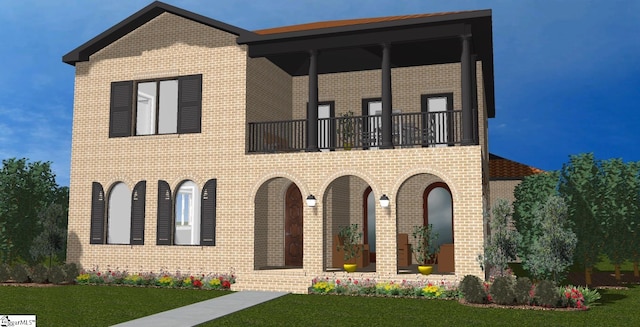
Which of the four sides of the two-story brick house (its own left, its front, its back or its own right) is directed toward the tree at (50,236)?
right

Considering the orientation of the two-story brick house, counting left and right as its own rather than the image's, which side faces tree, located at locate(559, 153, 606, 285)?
left

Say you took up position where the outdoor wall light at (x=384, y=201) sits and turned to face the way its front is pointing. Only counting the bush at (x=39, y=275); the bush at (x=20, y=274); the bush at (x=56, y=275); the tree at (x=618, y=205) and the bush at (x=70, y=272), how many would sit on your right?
4

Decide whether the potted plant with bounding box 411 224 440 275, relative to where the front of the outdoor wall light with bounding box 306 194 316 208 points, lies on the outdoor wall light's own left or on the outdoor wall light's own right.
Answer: on the outdoor wall light's own left

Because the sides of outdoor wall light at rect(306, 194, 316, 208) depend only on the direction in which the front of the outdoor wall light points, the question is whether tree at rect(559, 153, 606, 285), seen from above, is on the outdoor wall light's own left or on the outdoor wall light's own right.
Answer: on the outdoor wall light's own left

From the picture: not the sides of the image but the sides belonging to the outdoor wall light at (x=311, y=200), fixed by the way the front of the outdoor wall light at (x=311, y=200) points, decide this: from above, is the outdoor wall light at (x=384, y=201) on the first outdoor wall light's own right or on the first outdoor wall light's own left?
on the first outdoor wall light's own left

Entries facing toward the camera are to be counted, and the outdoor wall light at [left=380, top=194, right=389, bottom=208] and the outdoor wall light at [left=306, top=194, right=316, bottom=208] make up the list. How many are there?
2

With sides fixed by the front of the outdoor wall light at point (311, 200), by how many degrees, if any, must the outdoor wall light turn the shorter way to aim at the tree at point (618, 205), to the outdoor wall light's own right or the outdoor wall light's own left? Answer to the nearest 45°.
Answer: approximately 90° to the outdoor wall light's own left

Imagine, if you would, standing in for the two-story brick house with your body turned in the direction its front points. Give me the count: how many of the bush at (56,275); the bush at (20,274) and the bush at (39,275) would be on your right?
3

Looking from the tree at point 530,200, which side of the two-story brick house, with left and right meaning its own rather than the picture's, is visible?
left
